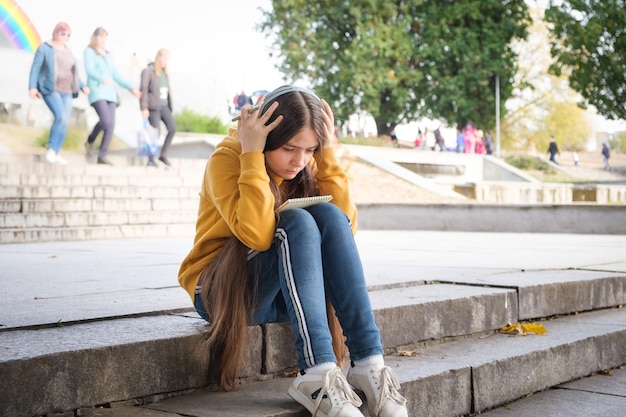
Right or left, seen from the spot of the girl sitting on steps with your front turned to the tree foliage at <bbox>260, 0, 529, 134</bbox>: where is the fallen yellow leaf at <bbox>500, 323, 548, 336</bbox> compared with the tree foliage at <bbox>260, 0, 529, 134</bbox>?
right

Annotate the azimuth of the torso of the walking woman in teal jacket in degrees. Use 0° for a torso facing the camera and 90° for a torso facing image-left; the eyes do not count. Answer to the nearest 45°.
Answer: approximately 315°

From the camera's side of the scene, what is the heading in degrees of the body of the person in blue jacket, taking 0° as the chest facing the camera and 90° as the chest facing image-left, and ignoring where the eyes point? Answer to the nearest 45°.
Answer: approximately 315°

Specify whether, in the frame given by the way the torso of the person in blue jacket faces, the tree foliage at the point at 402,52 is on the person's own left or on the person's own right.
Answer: on the person's own left

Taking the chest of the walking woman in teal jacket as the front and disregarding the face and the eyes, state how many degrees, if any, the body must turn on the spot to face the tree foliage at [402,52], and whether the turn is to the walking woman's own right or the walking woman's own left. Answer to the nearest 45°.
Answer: approximately 90° to the walking woman's own left

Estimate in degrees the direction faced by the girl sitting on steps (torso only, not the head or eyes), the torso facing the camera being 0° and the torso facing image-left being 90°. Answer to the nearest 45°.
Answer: approximately 315°

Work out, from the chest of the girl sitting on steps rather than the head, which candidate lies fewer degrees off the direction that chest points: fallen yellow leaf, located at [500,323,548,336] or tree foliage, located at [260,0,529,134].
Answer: the fallen yellow leaf

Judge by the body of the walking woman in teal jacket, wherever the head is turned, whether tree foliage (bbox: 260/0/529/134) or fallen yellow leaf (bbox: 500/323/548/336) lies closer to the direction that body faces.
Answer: the fallen yellow leaf

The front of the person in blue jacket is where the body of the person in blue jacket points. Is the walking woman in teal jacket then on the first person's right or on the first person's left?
on the first person's left
